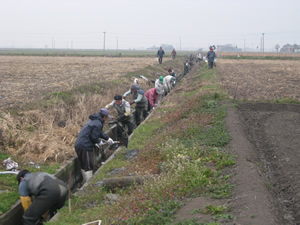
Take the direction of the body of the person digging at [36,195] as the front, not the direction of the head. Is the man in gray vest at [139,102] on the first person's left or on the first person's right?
on the first person's right

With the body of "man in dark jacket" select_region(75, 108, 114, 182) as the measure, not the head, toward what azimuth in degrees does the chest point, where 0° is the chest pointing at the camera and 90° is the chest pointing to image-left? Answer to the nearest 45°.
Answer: approximately 270°

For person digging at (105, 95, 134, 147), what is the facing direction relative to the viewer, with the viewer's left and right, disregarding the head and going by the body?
facing the viewer and to the left of the viewer

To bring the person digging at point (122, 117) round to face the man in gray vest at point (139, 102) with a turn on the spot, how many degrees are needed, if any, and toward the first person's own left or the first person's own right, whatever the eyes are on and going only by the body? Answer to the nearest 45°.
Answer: approximately 135° to the first person's own right

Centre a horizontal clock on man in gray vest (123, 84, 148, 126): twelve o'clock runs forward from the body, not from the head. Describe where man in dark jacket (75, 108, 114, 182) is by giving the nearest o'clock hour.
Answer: man in dark jacket (75, 108, 114, 182) is roughly at 11 o'clock from man in gray vest (123, 84, 148, 126).

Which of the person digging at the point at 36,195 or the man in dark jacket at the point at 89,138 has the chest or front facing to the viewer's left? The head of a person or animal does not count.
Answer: the person digging

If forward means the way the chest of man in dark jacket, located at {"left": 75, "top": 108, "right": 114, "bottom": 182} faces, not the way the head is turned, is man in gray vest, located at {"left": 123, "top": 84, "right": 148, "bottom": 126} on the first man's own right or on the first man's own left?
on the first man's own left

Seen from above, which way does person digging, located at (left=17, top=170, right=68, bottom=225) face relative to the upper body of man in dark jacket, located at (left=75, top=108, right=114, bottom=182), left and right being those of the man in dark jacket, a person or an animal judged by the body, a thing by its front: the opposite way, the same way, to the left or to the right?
the opposite way

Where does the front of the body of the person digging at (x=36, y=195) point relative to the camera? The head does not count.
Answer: to the viewer's left
